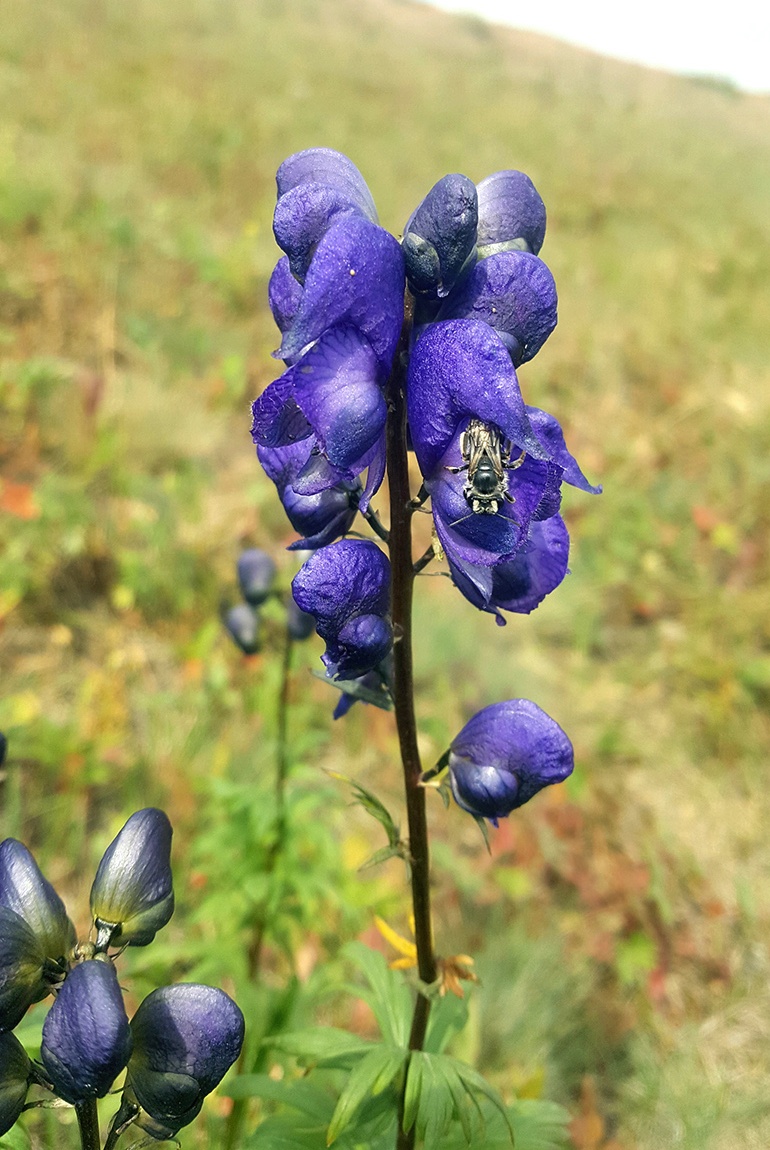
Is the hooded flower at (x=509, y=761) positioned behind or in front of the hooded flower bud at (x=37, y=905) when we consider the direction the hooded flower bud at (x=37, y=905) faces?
behind
